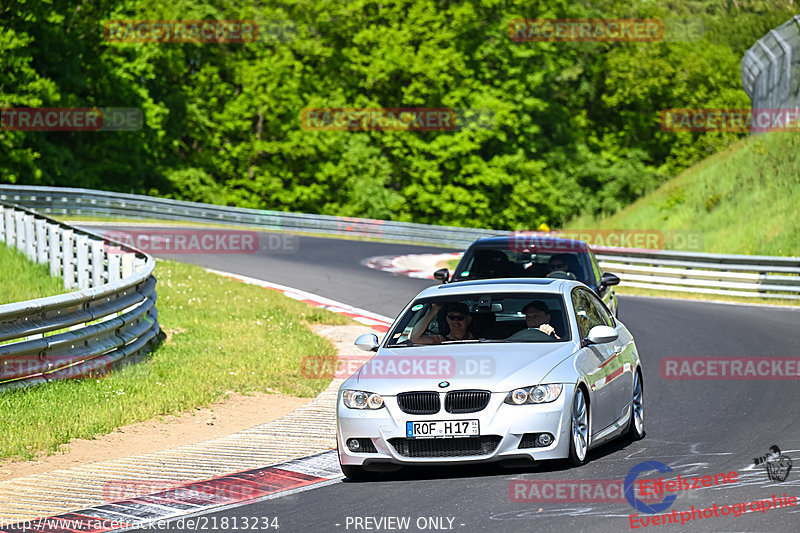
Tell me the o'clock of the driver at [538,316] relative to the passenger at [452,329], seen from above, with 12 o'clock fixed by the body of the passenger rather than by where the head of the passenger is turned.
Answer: The driver is roughly at 9 o'clock from the passenger.

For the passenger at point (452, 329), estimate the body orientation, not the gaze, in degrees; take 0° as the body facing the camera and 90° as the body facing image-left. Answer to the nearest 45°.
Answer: approximately 0°

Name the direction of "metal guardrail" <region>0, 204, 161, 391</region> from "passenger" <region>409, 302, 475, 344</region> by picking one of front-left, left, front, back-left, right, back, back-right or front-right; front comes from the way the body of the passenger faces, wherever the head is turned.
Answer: back-right

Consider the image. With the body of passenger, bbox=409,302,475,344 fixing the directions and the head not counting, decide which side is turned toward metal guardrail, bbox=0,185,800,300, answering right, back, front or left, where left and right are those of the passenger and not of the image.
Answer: back

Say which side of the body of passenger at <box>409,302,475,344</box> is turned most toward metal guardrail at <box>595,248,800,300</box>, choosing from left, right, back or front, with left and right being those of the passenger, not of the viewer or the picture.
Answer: back

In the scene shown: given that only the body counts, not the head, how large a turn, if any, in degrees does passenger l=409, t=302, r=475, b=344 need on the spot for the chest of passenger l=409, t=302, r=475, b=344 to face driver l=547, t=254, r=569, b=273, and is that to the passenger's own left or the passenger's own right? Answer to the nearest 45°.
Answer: approximately 180°
